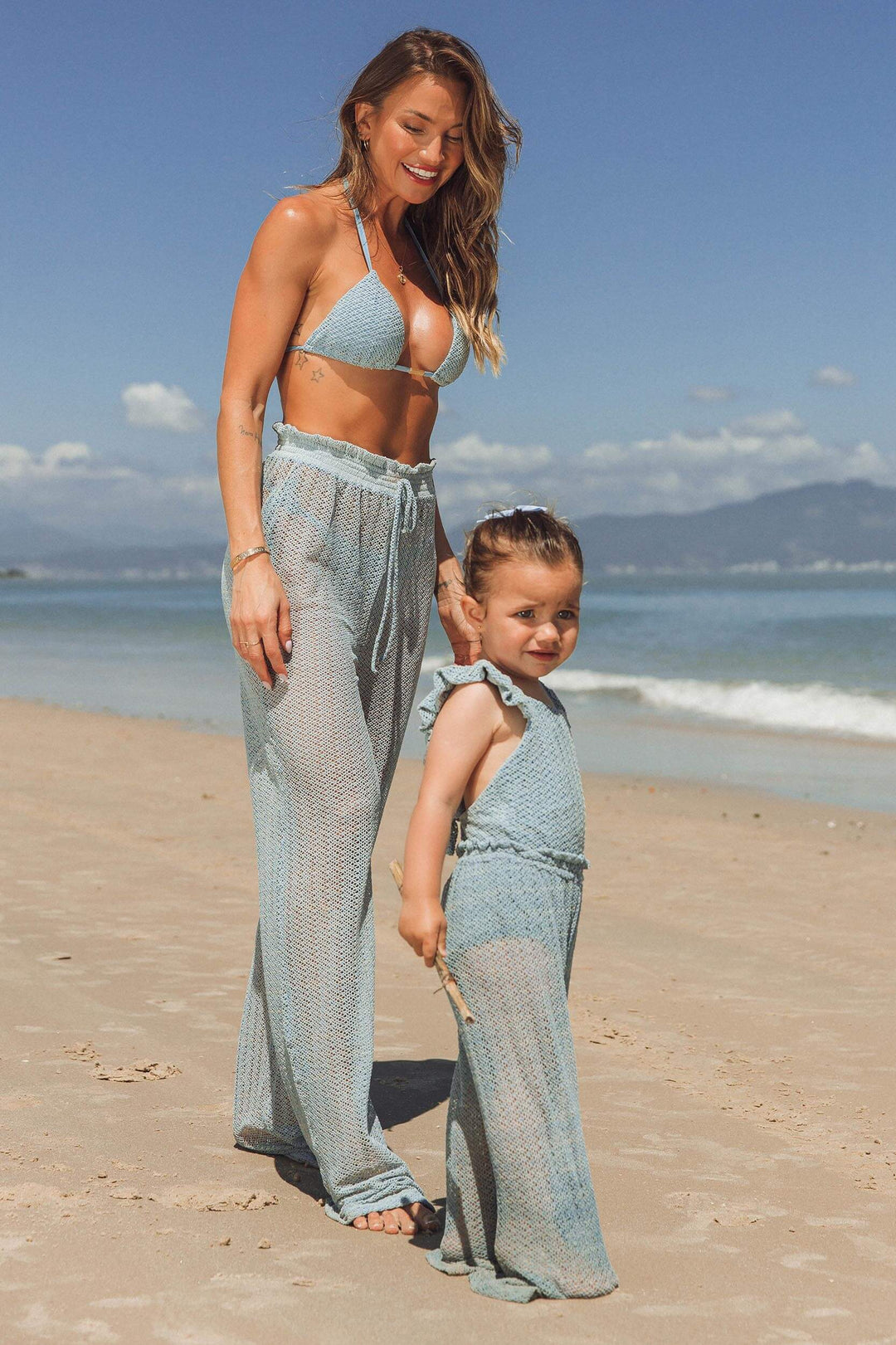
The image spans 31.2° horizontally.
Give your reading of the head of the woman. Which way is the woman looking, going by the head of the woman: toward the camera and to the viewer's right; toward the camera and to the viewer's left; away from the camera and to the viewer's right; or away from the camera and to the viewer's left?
toward the camera and to the viewer's right

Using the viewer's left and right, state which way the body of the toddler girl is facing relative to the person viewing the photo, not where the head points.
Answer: facing the viewer and to the right of the viewer

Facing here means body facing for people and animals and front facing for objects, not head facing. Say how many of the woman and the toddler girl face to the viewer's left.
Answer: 0

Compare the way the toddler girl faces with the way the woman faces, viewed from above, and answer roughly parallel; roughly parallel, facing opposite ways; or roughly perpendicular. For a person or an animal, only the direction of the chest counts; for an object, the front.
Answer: roughly parallel
